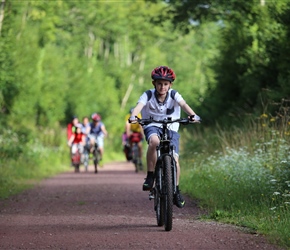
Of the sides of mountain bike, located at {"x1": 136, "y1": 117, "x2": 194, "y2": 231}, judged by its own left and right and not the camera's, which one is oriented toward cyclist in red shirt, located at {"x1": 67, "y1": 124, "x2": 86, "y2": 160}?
back

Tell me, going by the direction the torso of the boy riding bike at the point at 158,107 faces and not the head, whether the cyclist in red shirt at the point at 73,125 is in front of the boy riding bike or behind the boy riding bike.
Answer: behind

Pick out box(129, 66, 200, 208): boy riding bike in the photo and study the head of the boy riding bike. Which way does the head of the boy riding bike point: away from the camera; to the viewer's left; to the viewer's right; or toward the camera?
toward the camera

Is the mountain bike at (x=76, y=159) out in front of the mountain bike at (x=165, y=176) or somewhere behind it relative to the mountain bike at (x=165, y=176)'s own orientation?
behind

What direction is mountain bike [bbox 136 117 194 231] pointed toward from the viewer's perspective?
toward the camera

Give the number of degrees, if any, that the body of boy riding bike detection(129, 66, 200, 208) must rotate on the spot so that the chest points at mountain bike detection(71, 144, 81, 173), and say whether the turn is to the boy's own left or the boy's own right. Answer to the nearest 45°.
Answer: approximately 180°

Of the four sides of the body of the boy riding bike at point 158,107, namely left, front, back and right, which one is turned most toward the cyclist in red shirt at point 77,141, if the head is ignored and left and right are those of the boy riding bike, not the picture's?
back
